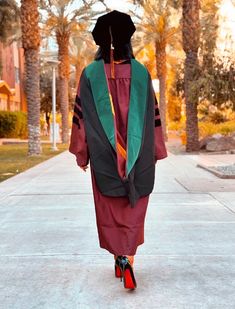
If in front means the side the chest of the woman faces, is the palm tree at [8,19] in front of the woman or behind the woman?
in front

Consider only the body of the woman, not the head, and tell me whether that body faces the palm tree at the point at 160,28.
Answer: yes

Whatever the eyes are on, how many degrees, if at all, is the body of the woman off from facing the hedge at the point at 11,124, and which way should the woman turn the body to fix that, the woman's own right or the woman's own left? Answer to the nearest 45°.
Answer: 0° — they already face it

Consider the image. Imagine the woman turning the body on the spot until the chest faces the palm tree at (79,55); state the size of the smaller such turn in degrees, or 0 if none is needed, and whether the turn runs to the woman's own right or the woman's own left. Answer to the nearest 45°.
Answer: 0° — they already face it

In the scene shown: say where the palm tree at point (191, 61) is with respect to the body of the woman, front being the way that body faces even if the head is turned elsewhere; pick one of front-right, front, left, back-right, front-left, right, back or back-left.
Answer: front

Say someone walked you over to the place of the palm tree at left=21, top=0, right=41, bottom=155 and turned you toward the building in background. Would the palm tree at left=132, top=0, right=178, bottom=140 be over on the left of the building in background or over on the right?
right

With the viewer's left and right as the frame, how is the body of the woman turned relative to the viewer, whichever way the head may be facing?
facing away from the viewer

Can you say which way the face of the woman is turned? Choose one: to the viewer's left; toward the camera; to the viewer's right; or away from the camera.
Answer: away from the camera

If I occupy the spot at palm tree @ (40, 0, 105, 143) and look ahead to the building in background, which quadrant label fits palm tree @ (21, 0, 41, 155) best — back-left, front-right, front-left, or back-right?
back-left

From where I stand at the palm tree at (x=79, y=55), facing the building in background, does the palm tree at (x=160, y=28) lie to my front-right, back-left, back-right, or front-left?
back-left
